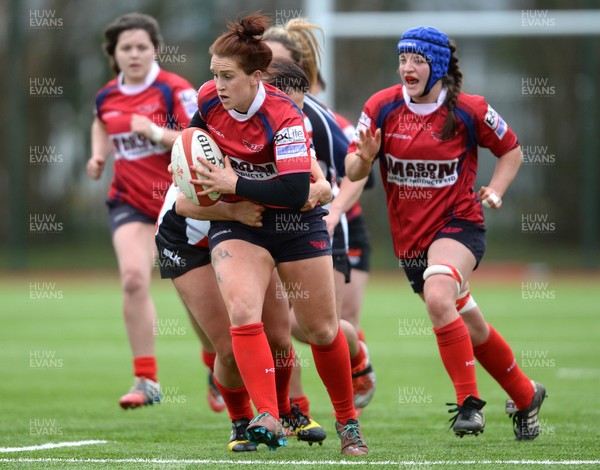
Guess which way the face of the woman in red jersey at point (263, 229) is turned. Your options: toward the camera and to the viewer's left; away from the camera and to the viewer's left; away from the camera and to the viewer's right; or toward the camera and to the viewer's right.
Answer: toward the camera and to the viewer's left

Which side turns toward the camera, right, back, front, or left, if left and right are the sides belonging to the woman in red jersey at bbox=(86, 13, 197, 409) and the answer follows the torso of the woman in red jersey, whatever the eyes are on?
front

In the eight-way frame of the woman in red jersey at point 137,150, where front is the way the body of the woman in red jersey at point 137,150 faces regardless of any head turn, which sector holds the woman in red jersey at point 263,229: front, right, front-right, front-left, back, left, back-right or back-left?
front

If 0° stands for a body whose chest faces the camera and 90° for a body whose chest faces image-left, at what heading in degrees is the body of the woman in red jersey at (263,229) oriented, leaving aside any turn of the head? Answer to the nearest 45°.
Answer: approximately 45°

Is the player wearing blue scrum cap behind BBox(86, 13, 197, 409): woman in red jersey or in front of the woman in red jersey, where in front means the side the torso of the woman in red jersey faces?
in front

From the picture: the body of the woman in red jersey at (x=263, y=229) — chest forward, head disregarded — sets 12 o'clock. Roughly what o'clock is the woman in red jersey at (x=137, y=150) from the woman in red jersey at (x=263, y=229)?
the woman in red jersey at (x=137, y=150) is roughly at 4 o'clock from the woman in red jersey at (x=263, y=229).

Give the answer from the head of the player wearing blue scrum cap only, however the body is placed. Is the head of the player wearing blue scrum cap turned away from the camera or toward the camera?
toward the camera
